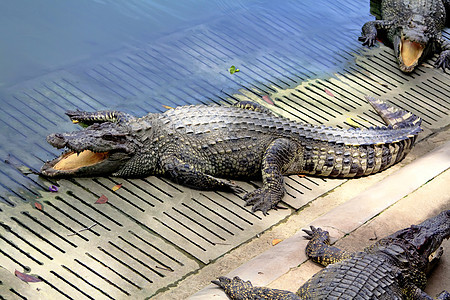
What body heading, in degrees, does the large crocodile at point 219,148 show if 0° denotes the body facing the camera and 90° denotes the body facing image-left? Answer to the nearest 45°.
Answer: approximately 90°

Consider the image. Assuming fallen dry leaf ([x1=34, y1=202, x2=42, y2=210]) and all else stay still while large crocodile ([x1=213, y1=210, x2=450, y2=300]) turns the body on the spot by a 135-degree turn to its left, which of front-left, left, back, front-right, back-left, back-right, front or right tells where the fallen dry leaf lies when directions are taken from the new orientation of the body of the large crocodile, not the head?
front

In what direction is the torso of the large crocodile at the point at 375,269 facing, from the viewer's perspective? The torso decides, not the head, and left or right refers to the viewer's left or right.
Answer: facing away from the viewer and to the right of the viewer

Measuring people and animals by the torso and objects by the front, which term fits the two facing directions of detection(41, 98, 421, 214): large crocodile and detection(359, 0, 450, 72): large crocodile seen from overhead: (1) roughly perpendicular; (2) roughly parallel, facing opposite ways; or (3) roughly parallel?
roughly perpendicular

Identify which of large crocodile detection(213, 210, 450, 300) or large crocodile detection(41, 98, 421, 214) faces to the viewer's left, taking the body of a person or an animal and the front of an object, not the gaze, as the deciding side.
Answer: large crocodile detection(41, 98, 421, 214)

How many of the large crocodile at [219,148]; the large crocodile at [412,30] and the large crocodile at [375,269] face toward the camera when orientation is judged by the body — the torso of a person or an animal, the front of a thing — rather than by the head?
1

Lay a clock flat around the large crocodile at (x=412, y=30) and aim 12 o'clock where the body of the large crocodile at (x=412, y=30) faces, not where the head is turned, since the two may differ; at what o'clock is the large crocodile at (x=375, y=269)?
the large crocodile at (x=375, y=269) is roughly at 12 o'clock from the large crocodile at (x=412, y=30).

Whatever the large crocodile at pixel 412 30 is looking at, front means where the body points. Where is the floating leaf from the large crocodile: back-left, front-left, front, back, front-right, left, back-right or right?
front-right

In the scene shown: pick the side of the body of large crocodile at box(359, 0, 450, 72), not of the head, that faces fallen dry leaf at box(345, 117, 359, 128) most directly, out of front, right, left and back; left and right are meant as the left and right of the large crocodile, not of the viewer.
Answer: front

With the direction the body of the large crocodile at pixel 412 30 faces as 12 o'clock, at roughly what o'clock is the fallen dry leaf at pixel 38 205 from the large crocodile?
The fallen dry leaf is roughly at 1 o'clock from the large crocodile.

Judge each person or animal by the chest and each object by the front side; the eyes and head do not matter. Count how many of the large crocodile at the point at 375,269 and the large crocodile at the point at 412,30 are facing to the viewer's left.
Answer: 0

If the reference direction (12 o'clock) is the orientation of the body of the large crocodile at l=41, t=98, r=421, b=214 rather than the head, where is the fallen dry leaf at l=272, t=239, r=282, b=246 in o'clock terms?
The fallen dry leaf is roughly at 8 o'clock from the large crocodile.

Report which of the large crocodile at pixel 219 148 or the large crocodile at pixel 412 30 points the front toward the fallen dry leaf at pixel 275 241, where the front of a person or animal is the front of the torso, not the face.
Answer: the large crocodile at pixel 412 30

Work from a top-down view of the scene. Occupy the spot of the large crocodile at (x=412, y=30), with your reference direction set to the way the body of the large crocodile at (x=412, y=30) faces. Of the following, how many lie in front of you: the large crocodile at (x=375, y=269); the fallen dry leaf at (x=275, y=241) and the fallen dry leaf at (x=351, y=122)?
3

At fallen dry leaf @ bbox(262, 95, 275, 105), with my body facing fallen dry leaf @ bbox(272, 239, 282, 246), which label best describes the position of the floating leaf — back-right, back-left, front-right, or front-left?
back-right
